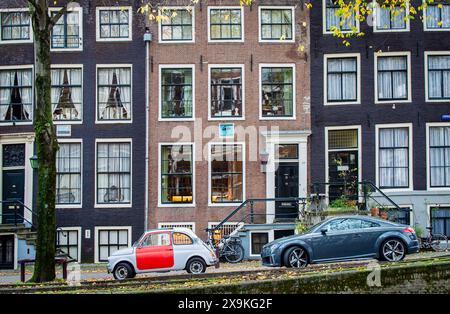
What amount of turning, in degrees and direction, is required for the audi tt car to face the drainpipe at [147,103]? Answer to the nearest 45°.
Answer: approximately 45° to its right

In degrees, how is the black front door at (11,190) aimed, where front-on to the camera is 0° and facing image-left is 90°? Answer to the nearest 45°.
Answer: approximately 0°

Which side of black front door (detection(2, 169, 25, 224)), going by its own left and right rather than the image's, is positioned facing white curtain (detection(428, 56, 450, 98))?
left

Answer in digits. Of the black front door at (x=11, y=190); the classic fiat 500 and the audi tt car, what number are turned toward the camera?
1

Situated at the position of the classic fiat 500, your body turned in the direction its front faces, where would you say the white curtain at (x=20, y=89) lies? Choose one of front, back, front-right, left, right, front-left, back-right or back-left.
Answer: front-right

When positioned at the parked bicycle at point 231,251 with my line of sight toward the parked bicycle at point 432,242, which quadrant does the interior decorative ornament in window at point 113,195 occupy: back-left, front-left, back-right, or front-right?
back-left

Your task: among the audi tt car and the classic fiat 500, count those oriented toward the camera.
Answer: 0

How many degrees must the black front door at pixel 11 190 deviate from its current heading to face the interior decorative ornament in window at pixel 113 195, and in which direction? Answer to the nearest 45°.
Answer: approximately 90° to its left

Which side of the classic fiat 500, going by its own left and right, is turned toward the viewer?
left

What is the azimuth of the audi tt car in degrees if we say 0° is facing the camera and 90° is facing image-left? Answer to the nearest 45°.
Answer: approximately 90°

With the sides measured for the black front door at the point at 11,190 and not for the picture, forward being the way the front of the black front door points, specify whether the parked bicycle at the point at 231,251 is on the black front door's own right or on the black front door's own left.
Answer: on the black front door's own left
